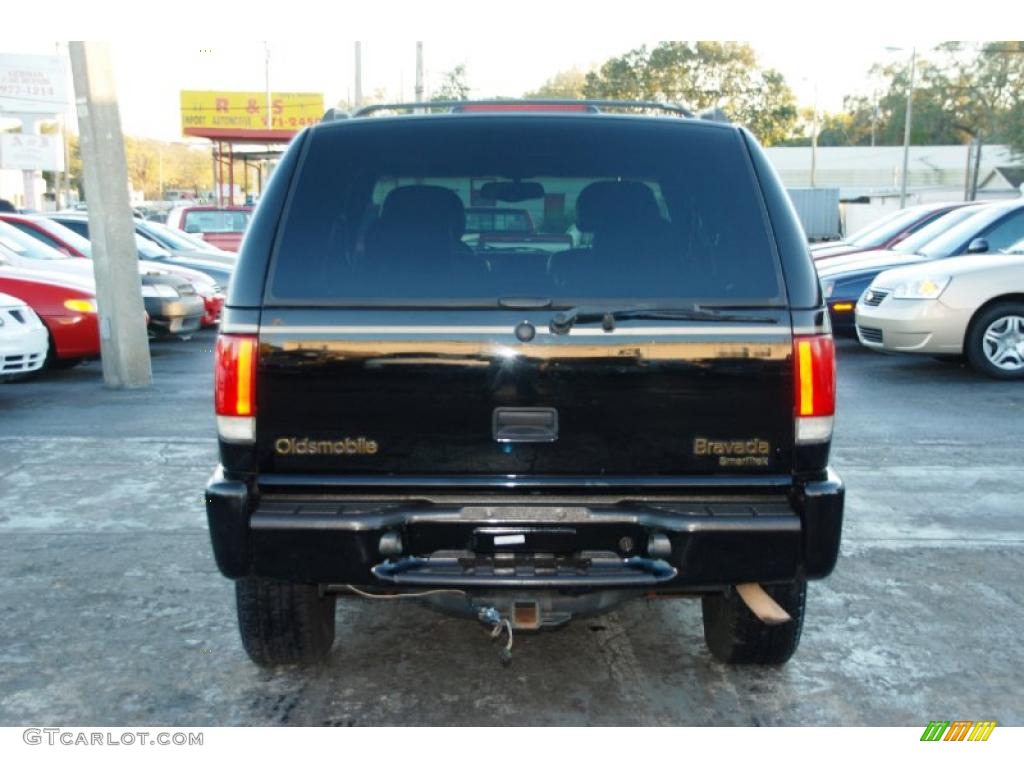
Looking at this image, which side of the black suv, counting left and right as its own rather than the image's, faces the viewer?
back

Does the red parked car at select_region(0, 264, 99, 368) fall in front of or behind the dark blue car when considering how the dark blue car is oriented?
in front

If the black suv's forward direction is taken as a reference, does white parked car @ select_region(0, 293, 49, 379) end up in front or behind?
in front

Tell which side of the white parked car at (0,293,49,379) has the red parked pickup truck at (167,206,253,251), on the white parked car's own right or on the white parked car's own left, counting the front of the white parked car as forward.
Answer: on the white parked car's own left

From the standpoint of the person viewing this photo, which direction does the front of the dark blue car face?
facing the viewer and to the left of the viewer

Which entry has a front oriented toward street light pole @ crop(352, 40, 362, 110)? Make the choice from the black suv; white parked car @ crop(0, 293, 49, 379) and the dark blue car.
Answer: the black suv

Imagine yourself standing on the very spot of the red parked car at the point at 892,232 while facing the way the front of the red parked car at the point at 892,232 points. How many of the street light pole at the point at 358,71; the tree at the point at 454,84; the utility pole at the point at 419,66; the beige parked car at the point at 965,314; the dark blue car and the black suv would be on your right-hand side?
3

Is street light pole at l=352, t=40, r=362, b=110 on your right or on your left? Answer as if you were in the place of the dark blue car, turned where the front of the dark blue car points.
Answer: on your right

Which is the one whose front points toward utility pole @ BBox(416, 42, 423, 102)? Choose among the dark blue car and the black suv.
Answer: the black suv

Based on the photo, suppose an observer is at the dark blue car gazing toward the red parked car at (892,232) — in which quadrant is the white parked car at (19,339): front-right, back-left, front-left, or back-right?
back-left

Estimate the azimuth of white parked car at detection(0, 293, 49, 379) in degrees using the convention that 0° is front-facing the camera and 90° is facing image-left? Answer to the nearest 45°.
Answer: approximately 315°

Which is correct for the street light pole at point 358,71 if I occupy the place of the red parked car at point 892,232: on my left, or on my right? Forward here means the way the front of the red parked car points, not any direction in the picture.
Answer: on my right

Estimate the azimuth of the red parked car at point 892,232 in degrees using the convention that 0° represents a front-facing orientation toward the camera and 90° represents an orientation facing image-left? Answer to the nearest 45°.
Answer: approximately 45°
